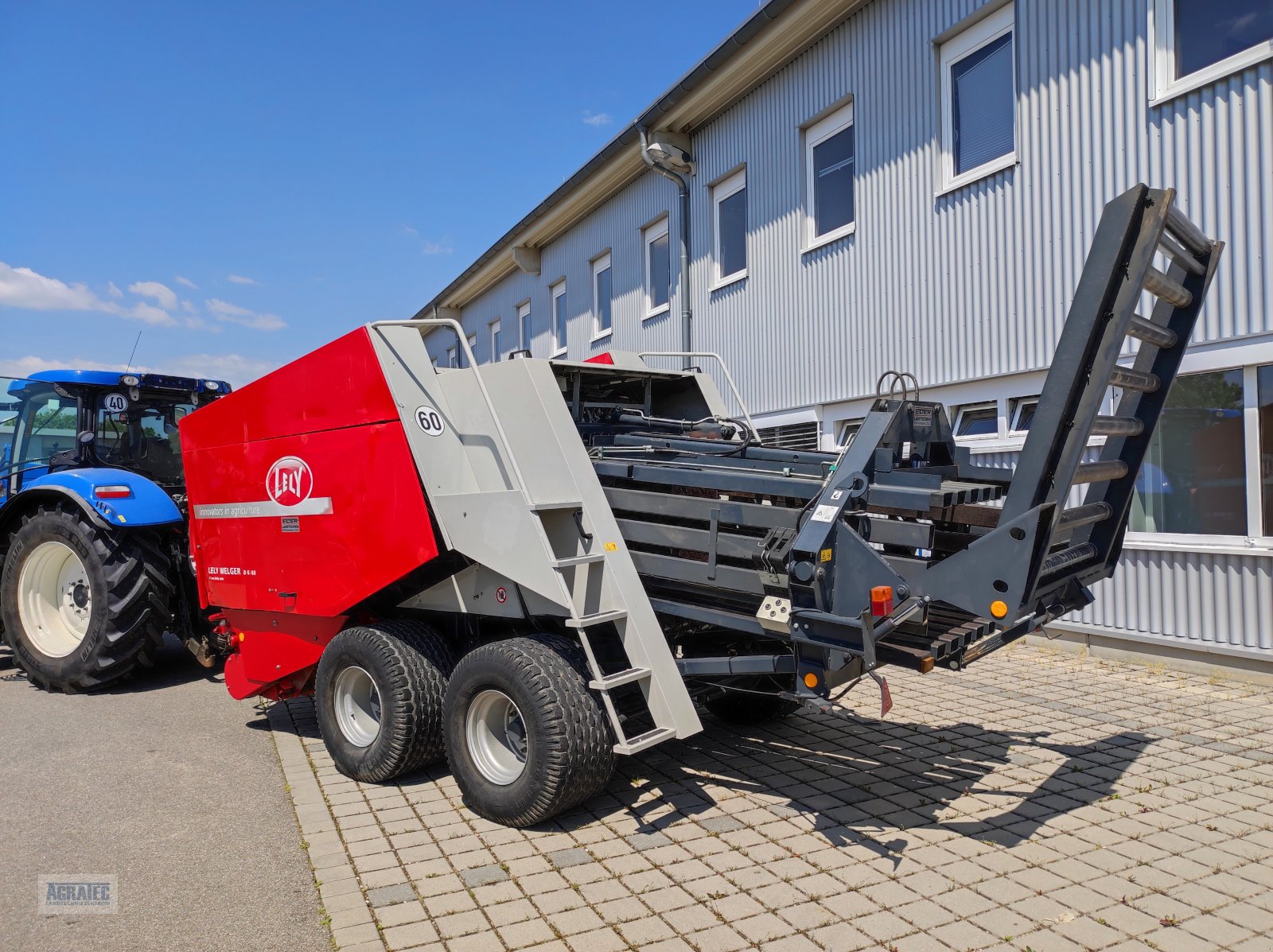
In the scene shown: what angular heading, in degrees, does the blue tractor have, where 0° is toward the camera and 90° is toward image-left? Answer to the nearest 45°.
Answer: approximately 135°
